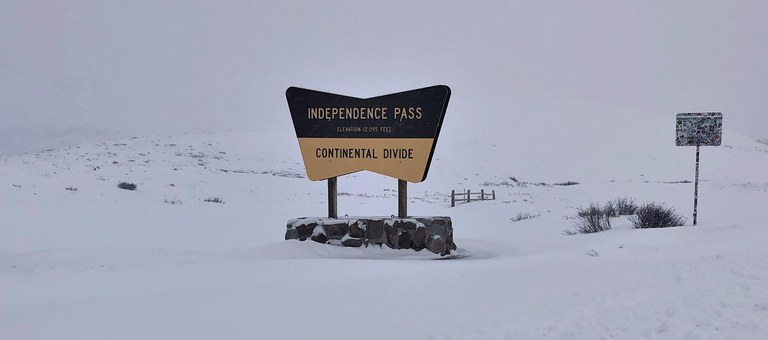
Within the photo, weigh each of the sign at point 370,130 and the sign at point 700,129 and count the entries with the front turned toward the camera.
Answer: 2

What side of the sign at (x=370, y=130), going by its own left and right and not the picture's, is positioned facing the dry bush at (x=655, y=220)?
left

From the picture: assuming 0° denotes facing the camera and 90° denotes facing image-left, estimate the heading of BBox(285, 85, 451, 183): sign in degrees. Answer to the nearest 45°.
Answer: approximately 0°

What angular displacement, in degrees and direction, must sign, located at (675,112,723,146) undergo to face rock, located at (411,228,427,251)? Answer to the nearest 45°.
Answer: approximately 45° to its right

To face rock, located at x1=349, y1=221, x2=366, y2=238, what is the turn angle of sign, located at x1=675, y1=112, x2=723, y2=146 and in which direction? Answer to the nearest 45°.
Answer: approximately 45° to its right

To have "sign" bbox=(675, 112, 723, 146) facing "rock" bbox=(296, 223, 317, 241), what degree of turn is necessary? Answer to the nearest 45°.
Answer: approximately 45° to its right
